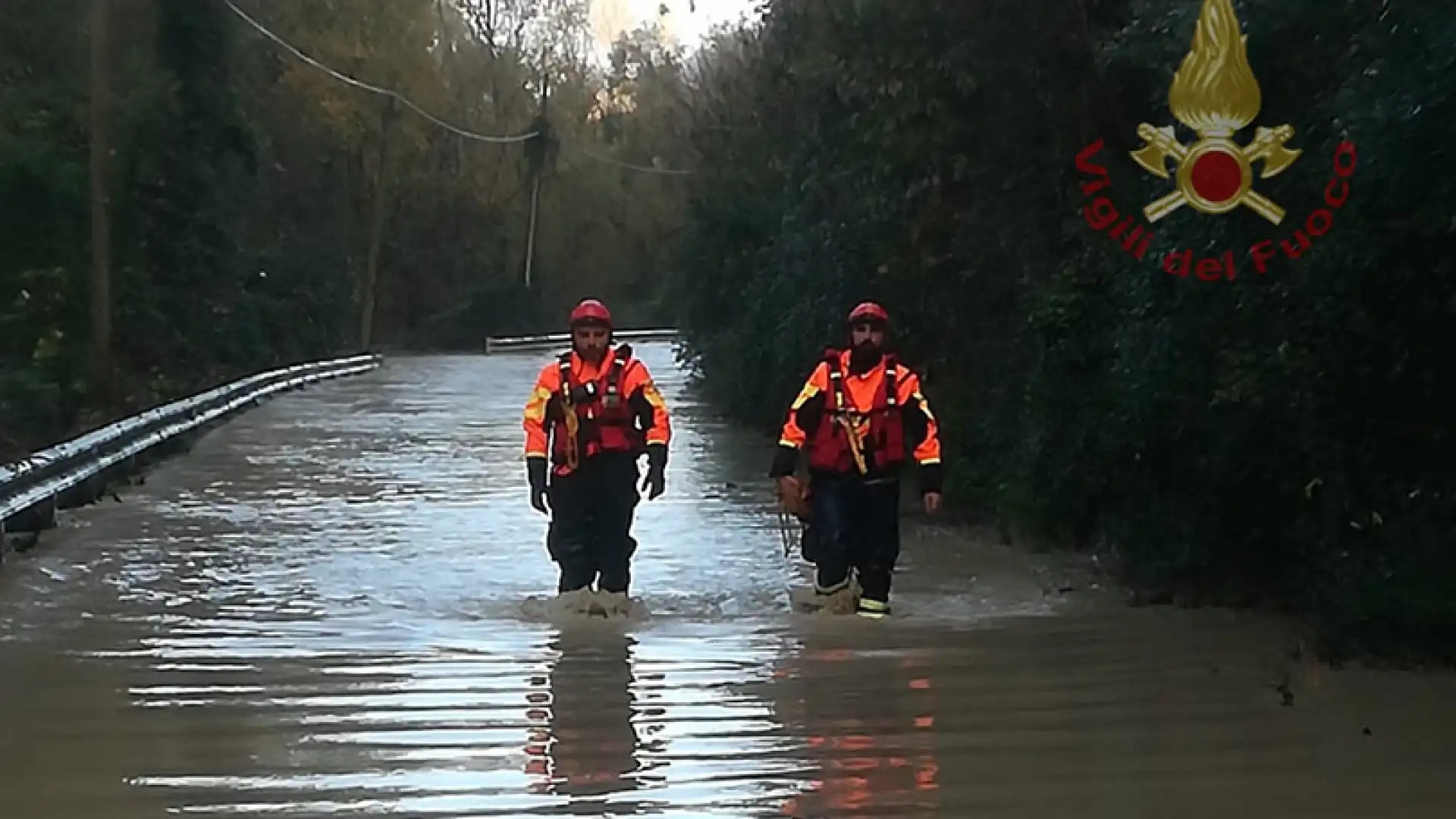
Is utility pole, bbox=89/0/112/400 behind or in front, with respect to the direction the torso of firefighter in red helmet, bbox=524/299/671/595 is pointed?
behind

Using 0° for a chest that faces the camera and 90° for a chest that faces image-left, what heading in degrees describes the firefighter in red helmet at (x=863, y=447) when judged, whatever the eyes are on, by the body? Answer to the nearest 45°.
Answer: approximately 0°

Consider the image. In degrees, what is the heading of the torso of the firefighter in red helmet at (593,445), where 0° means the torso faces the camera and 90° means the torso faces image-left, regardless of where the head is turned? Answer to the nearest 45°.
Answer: approximately 0°
